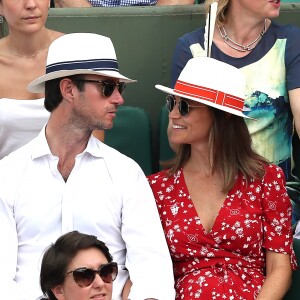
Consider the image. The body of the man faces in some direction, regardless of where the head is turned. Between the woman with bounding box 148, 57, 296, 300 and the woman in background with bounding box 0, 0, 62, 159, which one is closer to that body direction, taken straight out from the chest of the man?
the woman

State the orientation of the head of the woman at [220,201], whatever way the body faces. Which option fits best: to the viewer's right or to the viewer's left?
to the viewer's left

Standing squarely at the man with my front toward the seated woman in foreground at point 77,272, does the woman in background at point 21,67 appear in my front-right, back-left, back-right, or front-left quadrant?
back-right

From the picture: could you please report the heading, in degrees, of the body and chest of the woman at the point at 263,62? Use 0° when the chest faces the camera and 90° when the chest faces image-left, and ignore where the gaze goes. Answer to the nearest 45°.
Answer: approximately 0°

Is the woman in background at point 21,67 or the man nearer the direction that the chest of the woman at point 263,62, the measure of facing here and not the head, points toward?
the man

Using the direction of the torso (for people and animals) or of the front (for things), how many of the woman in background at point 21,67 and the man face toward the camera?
2

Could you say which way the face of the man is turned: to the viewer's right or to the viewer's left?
to the viewer's right

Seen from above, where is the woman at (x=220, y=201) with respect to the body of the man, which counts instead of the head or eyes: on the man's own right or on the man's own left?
on the man's own left

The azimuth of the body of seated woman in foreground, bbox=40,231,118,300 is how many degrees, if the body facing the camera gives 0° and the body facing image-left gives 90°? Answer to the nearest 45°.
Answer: approximately 315°

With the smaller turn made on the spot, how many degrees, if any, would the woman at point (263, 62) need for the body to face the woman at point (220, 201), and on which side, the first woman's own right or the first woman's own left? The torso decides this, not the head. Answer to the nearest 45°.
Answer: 0° — they already face them
